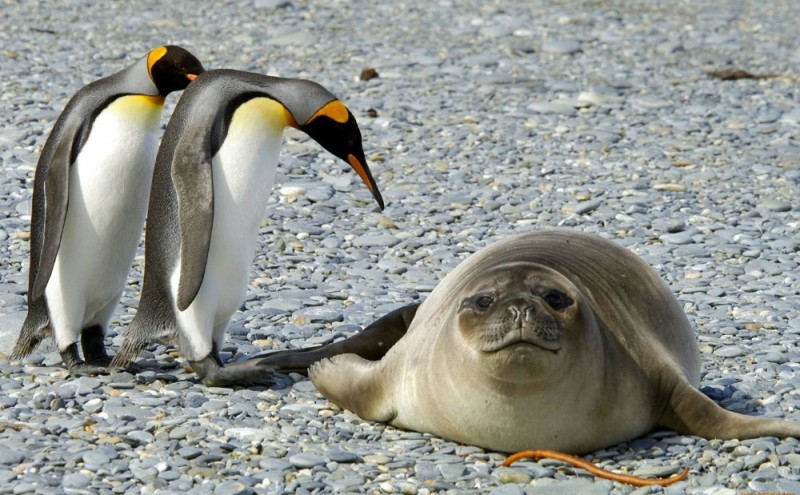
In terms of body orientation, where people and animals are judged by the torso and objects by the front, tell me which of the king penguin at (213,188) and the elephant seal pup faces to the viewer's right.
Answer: the king penguin

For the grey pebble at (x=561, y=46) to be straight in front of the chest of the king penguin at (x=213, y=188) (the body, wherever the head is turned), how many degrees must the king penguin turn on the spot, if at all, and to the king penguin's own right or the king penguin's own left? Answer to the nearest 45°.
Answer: approximately 45° to the king penguin's own left

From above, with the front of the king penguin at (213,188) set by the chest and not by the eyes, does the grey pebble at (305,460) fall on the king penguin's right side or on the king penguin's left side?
on the king penguin's right side

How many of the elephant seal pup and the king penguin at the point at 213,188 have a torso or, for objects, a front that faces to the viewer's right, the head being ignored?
1

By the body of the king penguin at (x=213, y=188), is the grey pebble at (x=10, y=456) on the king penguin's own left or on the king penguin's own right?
on the king penguin's own right

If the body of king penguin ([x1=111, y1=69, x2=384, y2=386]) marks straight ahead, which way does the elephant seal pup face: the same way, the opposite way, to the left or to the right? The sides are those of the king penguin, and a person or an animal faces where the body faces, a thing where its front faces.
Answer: to the right

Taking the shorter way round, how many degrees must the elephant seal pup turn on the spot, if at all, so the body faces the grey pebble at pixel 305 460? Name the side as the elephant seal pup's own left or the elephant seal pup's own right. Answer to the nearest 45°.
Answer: approximately 90° to the elephant seal pup's own right

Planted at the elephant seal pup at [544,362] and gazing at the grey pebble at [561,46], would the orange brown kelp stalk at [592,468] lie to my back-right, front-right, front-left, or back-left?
back-right

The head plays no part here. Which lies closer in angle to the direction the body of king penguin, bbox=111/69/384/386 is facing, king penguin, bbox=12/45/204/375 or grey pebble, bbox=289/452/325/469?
the grey pebble

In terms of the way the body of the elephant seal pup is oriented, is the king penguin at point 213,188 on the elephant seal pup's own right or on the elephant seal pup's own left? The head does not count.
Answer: on the elephant seal pup's own right

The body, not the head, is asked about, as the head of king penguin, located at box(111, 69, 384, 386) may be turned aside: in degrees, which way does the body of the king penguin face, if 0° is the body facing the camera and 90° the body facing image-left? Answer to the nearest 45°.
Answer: approximately 270°
